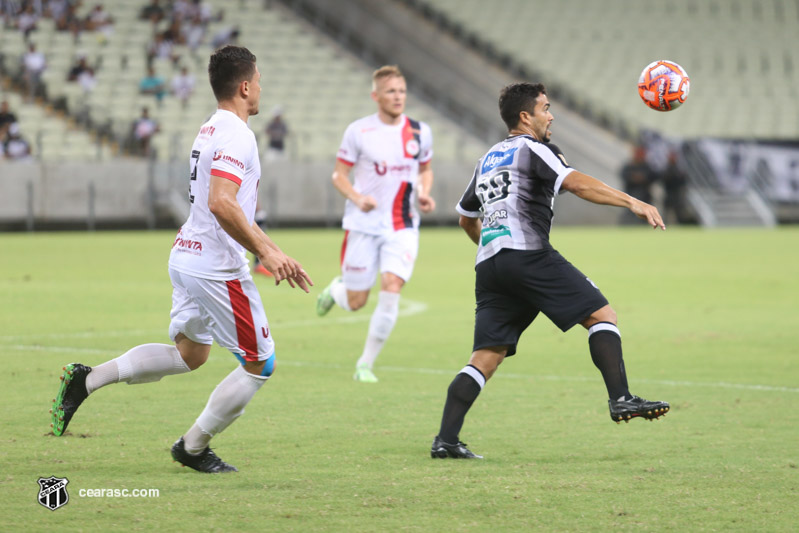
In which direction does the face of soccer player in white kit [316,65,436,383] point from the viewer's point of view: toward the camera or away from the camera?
toward the camera

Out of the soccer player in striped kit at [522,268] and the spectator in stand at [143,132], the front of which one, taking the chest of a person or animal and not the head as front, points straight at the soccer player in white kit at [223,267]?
the spectator in stand

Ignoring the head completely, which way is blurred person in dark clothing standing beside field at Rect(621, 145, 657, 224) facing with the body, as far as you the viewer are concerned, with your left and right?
facing the viewer

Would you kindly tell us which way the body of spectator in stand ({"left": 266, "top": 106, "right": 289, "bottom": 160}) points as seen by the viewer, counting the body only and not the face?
toward the camera

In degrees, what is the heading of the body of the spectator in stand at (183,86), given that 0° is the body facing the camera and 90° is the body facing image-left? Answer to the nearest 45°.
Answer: approximately 0°

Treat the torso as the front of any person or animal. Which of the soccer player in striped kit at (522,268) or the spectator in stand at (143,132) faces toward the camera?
the spectator in stand

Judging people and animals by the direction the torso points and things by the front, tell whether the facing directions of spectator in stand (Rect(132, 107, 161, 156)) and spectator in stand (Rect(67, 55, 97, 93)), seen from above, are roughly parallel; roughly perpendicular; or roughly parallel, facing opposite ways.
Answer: roughly parallel

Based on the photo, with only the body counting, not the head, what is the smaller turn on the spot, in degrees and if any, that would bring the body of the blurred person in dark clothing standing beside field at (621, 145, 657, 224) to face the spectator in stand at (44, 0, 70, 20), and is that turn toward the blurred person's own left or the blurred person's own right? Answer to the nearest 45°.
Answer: approximately 90° to the blurred person's own right

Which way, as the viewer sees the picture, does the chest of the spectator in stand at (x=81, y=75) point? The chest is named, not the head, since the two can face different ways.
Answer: toward the camera

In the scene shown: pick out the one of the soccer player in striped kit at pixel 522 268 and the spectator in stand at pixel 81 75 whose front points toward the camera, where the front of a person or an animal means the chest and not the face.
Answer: the spectator in stand

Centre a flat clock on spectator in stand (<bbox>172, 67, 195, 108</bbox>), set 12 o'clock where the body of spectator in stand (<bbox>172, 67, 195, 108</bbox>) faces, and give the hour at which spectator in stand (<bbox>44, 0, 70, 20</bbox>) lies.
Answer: spectator in stand (<bbox>44, 0, 70, 20</bbox>) is roughly at 4 o'clock from spectator in stand (<bbox>172, 67, 195, 108</bbox>).

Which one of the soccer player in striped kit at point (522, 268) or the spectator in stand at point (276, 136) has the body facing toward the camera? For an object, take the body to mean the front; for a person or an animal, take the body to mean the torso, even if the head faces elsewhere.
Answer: the spectator in stand

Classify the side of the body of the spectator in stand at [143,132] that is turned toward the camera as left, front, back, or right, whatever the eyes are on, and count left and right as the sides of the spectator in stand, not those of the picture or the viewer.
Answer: front

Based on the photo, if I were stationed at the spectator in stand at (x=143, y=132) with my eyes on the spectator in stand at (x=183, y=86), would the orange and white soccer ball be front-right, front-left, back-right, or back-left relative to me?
back-right

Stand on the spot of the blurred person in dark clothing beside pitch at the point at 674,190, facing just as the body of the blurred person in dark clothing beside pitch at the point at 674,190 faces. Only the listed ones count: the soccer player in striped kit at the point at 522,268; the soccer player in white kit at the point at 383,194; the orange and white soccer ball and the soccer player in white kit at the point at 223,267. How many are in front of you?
4

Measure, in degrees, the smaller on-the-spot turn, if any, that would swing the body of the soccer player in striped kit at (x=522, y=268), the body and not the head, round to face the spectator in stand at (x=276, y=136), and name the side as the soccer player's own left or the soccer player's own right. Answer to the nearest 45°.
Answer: approximately 45° to the soccer player's own left

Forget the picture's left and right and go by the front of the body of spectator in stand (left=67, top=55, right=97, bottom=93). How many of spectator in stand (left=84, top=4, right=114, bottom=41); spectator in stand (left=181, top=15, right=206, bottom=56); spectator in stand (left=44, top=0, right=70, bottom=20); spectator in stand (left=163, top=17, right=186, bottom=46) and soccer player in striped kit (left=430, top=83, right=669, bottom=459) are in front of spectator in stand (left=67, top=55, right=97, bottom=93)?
1

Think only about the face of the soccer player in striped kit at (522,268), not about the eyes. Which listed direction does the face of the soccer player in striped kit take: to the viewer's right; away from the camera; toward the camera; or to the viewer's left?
to the viewer's right
